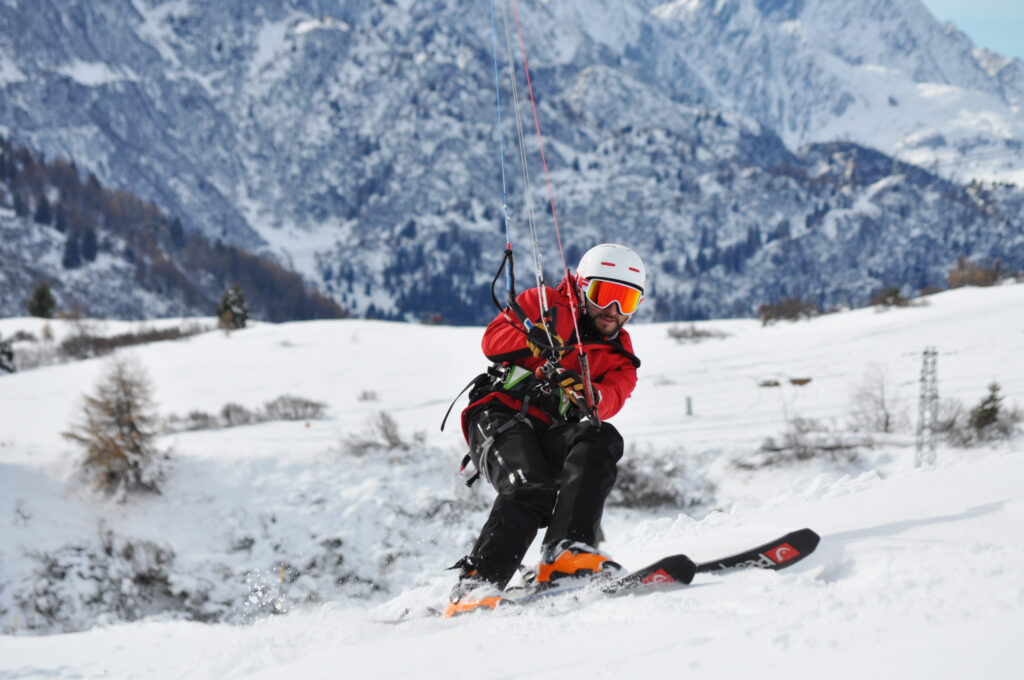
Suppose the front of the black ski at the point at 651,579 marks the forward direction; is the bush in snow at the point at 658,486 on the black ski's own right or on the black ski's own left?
on the black ski's own left

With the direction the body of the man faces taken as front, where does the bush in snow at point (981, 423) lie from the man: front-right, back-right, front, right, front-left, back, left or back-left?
left

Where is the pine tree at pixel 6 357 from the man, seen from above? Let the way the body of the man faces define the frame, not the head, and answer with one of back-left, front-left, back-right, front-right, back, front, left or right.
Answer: back

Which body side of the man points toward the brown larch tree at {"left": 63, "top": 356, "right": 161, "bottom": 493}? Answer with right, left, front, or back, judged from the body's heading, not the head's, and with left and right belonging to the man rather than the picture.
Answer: back

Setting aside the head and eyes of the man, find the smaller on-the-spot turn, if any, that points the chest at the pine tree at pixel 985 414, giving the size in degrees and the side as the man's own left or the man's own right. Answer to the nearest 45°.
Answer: approximately 90° to the man's own left

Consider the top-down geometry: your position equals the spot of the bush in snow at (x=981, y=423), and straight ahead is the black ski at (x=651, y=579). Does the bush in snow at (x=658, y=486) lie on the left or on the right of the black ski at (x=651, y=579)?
right

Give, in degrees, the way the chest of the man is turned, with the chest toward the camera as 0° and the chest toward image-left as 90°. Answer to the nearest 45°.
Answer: approximately 315°

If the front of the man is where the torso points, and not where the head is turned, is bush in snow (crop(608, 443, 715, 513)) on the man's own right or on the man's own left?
on the man's own left

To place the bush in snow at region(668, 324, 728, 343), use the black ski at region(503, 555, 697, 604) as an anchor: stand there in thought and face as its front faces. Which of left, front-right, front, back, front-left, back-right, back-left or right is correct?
left

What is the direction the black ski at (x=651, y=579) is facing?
to the viewer's right
